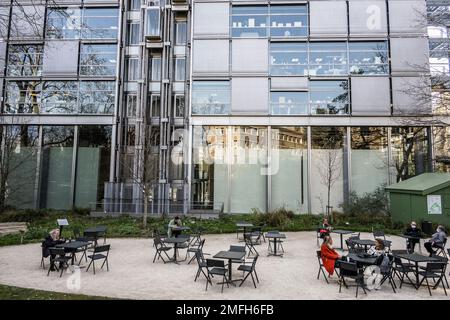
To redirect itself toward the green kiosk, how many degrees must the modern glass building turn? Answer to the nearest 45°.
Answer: approximately 45° to its left

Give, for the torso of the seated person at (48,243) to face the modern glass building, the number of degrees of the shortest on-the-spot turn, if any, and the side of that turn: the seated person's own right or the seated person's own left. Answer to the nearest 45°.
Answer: approximately 45° to the seated person's own left

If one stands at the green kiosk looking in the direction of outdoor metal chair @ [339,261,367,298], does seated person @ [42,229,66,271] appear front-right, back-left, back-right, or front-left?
front-right

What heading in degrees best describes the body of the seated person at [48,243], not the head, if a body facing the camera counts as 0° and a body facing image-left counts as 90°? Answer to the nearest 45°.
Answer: approximately 270°

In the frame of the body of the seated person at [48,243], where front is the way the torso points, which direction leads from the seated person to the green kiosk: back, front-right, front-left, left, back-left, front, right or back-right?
front

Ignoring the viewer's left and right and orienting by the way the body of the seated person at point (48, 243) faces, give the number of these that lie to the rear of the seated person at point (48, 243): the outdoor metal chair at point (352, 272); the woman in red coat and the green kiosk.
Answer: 0

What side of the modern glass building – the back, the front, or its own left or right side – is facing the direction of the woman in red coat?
front

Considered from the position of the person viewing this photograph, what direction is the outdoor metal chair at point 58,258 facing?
facing away from the viewer and to the right of the viewer

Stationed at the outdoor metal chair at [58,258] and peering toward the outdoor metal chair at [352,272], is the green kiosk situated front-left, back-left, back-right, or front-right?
front-left

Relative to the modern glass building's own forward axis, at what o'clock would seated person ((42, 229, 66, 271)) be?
The seated person is roughly at 1 o'clock from the modern glass building.

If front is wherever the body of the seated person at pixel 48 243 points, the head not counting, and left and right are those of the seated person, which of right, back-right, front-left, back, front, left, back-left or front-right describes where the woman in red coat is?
front-right

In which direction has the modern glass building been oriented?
toward the camera

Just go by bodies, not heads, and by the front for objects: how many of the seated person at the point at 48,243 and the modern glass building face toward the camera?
1

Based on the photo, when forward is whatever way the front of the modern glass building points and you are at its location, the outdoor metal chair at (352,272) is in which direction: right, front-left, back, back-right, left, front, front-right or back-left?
front
